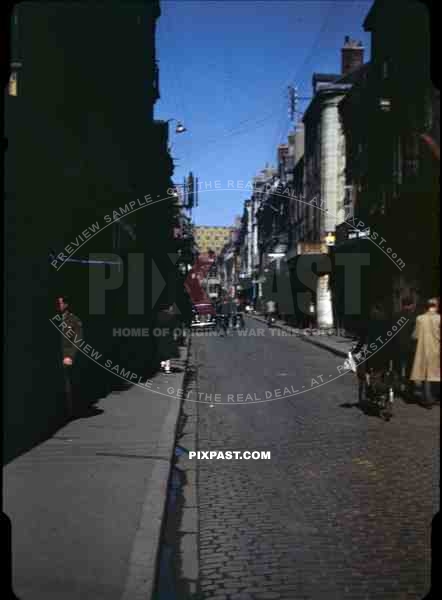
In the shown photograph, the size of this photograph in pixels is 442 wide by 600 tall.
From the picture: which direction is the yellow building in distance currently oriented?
toward the camera

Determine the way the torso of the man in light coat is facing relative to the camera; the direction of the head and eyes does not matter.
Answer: away from the camera

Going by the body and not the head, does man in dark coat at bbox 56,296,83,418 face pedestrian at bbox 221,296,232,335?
no

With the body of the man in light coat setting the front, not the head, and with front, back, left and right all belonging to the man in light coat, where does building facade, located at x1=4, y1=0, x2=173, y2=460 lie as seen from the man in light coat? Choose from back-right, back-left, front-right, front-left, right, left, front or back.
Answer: front-left

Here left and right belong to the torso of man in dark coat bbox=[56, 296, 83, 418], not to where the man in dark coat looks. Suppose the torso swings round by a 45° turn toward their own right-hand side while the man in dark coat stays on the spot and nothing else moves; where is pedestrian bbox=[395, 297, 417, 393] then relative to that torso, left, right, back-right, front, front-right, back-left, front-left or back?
back-left

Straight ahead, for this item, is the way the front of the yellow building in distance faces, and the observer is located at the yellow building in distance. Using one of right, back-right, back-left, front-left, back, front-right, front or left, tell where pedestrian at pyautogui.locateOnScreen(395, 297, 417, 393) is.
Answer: front

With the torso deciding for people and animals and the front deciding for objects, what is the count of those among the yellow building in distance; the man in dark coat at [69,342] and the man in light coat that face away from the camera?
1

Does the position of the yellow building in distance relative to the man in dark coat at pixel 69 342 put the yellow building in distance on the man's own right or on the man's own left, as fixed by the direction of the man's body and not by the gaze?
on the man's own left

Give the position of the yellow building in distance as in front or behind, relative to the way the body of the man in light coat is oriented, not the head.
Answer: in front

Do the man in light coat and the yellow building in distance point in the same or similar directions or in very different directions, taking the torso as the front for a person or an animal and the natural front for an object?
very different directions

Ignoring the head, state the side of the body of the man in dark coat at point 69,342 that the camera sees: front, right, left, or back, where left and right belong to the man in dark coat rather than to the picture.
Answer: left
